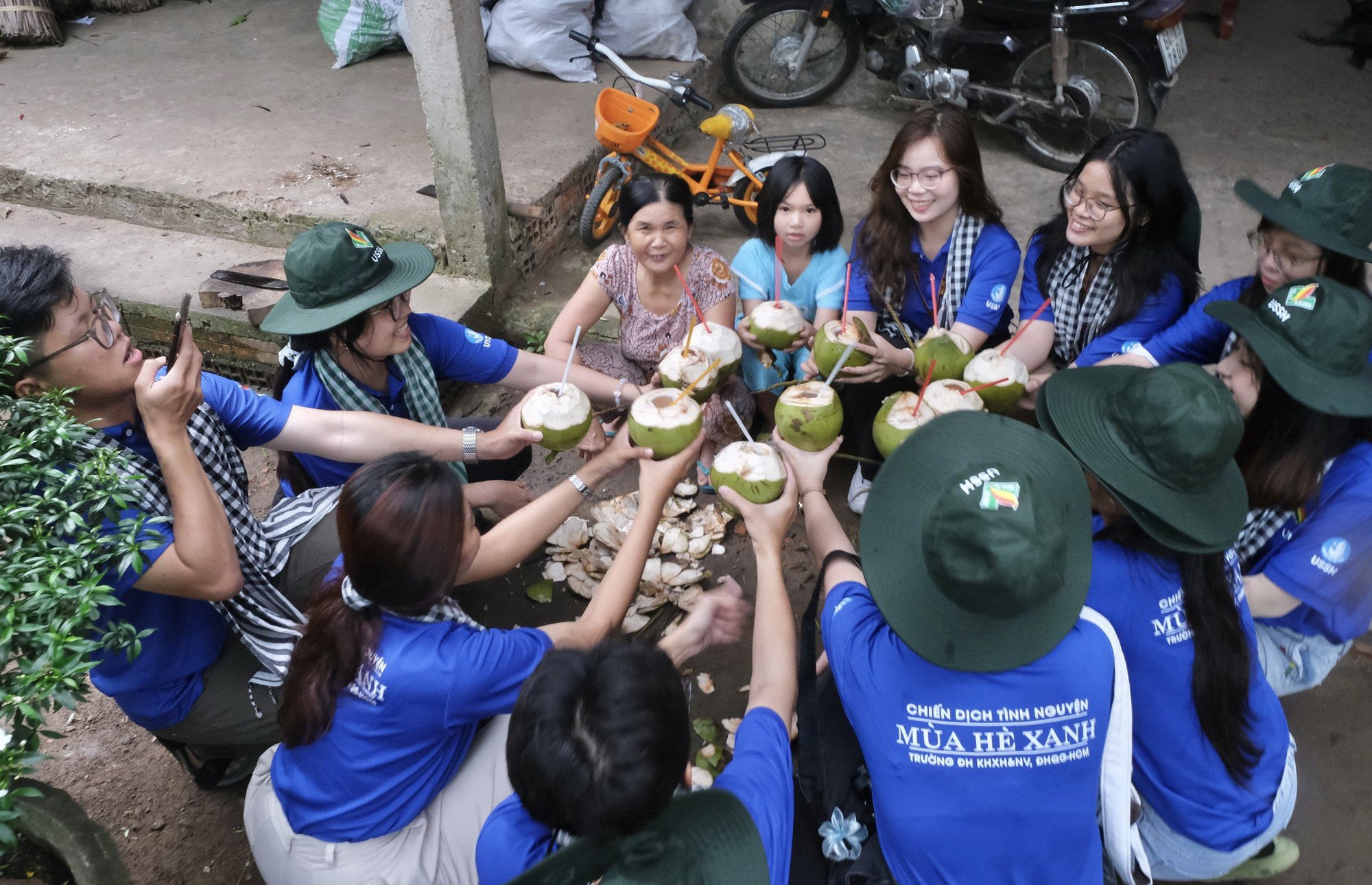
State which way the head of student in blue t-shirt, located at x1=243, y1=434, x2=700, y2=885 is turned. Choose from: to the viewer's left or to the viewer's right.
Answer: to the viewer's right

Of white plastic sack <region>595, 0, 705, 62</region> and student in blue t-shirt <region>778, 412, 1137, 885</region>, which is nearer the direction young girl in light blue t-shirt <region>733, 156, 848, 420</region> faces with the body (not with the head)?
the student in blue t-shirt

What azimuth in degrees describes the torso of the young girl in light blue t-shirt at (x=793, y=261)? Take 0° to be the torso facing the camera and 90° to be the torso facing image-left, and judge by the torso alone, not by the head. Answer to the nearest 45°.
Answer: approximately 0°

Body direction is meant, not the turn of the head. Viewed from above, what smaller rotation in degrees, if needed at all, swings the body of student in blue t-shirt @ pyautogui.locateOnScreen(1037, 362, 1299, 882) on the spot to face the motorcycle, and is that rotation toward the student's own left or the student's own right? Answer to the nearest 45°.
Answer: approximately 45° to the student's own right

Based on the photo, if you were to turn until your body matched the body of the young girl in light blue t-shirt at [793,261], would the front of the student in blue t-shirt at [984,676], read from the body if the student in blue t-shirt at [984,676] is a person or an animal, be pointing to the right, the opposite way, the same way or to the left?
the opposite way

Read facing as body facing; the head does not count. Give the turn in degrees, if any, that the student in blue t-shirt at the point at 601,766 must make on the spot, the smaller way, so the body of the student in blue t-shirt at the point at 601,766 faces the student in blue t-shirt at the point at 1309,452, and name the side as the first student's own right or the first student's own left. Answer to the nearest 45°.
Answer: approximately 45° to the first student's own right

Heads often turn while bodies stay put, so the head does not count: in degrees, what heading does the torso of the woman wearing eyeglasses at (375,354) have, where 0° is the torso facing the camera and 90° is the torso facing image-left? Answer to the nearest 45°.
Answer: approximately 315°

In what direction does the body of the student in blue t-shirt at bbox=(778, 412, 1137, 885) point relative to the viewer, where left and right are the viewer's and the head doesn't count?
facing away from the viewer

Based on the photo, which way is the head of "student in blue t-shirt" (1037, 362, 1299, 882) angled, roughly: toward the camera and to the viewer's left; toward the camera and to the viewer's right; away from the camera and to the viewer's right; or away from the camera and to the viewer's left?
away from the camera and to the viewer's left

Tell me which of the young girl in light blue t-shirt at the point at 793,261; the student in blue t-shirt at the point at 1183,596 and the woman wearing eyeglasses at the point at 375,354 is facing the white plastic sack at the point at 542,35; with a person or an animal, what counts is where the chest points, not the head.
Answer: the student in blue t-shirt at the point at 1183,596

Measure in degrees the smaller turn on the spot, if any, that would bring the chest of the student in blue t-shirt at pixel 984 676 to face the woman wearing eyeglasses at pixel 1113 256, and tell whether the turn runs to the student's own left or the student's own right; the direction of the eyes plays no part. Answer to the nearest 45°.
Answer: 0° — they already face them

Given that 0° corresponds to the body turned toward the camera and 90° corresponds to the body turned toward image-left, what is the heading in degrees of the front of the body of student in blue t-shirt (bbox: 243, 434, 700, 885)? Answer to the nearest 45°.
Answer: approximately 225°

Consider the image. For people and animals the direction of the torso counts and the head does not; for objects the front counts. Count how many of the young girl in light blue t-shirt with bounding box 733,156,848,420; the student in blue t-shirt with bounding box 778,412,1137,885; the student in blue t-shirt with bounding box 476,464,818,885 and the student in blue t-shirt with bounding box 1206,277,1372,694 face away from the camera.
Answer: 2
